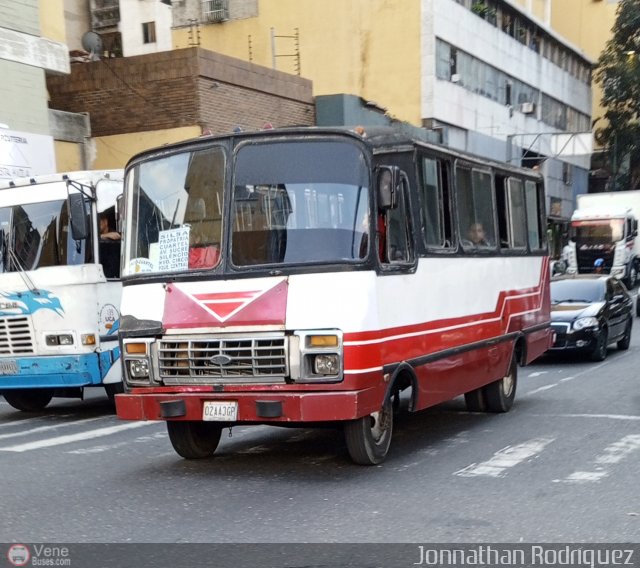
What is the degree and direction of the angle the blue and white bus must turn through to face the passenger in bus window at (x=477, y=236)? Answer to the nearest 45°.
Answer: approximately 90° to its left

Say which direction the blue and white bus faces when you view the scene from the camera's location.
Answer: facing the viewer and to the left of the viewer

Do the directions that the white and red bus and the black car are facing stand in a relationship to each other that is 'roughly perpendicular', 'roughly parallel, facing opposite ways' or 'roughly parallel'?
roughly parallel

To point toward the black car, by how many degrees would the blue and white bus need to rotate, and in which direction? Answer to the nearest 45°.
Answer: approximately 135° to its left

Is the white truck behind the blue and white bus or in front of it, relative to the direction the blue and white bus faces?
behind

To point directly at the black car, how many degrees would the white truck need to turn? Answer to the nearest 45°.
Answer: approximately 45° to its left

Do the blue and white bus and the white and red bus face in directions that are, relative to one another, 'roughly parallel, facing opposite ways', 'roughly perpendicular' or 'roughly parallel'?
roughly parallel

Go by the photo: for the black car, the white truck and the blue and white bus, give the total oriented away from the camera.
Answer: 0

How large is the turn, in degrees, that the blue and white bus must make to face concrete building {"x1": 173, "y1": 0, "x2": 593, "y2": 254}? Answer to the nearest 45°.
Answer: approximately 180°
